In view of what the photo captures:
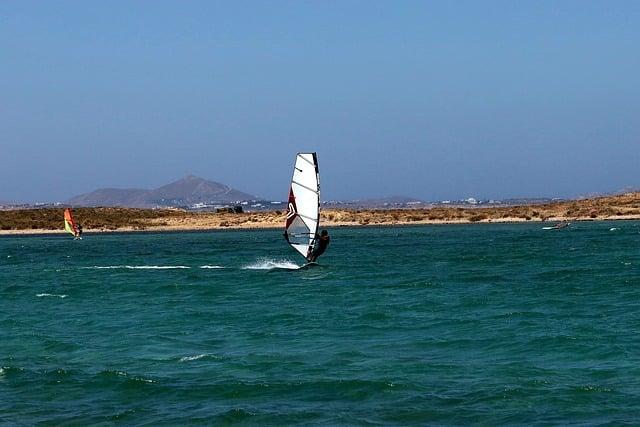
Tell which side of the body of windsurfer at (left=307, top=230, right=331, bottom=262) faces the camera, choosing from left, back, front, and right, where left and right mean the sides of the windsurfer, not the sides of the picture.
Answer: left
